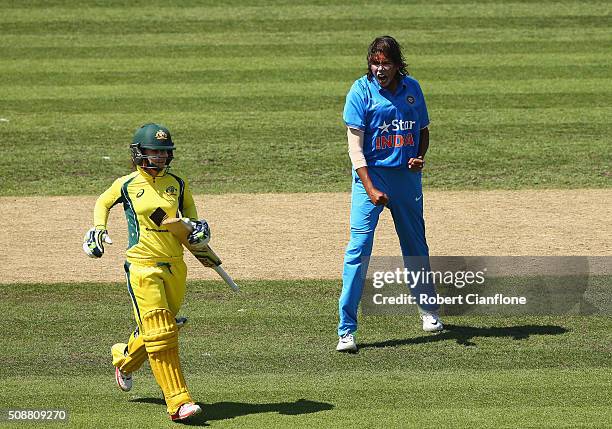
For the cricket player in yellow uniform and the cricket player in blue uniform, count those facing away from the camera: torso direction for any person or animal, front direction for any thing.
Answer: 0

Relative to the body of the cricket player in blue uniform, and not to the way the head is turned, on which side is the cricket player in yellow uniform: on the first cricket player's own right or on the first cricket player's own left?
on the first cricket player's own right

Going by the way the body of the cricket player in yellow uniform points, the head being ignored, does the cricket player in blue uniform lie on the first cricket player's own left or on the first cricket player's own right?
on the first cricket player's own left

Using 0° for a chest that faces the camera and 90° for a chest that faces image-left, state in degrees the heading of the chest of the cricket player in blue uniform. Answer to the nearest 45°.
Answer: approximately 0°
